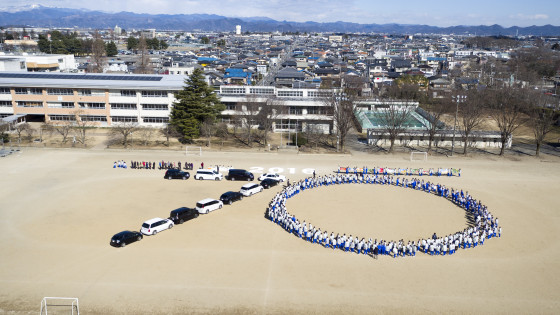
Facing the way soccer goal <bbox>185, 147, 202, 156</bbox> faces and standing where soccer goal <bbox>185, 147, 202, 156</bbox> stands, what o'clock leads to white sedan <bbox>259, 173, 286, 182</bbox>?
The white sedan is roughly at 11 o'clock from the soccer goal.
